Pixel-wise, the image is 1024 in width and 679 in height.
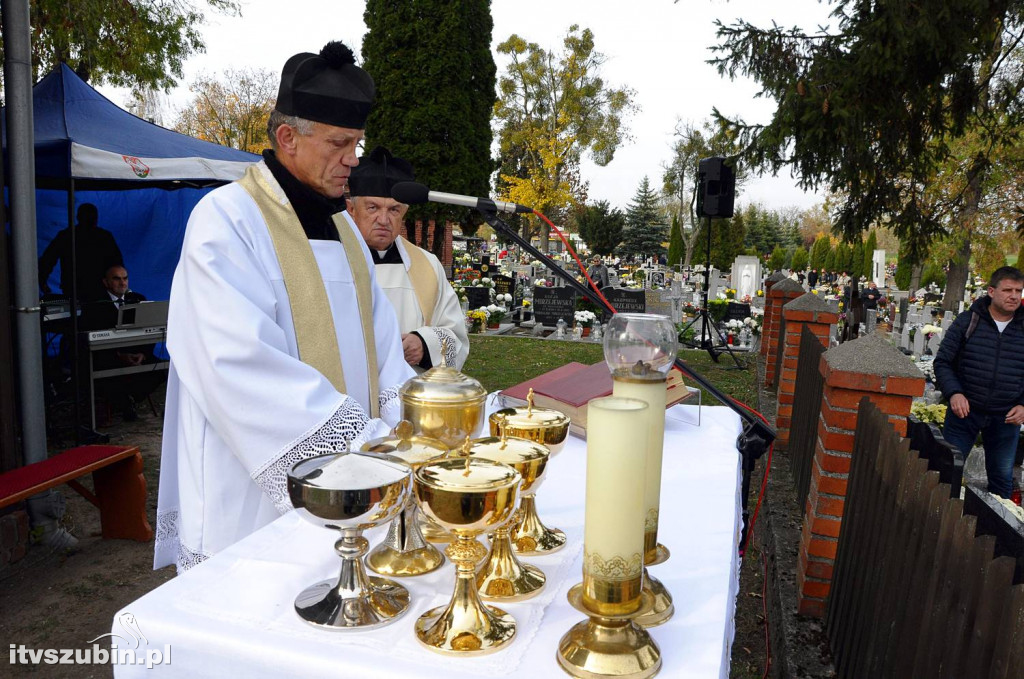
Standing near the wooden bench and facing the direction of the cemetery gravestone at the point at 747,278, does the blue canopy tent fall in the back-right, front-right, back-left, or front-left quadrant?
front-left

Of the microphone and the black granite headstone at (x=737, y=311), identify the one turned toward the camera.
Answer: the black granite headstone

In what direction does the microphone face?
to the viewer's left

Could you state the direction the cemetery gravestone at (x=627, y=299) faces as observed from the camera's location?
facing the viewer

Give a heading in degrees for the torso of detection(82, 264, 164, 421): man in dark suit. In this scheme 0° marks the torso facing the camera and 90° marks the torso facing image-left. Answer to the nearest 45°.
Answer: approximately 315°

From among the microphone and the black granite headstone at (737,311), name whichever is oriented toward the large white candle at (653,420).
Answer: the black granite headstone

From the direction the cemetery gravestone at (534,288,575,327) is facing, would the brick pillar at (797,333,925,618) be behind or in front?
in front

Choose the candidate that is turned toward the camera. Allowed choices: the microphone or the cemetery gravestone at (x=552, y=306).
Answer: the cemetery gravestone

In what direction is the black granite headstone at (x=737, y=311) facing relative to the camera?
toward the camera

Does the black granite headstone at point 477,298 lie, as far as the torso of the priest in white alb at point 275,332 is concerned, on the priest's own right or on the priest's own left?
on the priest's own left

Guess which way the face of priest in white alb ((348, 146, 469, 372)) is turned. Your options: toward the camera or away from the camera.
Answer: toward the camera

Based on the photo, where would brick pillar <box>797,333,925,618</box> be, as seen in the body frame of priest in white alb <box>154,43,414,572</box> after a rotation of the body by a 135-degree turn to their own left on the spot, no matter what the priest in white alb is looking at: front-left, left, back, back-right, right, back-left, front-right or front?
right

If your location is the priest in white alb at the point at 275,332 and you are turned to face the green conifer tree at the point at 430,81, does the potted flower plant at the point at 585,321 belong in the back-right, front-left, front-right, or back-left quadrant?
front-right

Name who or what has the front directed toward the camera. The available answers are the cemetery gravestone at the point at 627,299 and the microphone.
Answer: the cemetery gravestone

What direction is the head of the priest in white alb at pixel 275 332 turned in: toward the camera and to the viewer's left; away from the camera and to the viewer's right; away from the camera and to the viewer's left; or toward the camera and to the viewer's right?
toward the camera and to the viewer's right

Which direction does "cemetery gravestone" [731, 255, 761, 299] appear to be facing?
toward the camera
